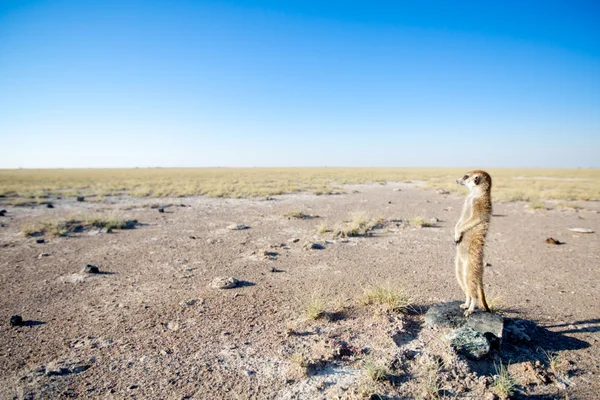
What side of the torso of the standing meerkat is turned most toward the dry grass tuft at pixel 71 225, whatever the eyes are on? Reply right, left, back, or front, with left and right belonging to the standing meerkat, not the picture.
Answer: front

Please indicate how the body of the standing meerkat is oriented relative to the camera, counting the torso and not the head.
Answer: to the viewer's left

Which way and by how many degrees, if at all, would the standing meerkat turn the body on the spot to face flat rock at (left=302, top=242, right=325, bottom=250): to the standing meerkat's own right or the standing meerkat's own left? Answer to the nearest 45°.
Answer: approximately 45° to the standing meerkat's own right
